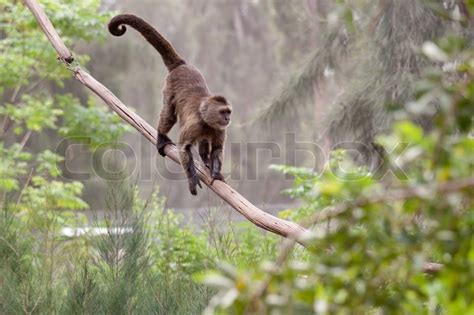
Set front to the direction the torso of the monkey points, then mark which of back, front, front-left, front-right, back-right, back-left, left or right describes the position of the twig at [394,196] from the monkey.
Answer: front-right

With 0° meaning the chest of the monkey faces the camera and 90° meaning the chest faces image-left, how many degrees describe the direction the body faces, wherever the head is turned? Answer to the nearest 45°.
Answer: approximately 315°
